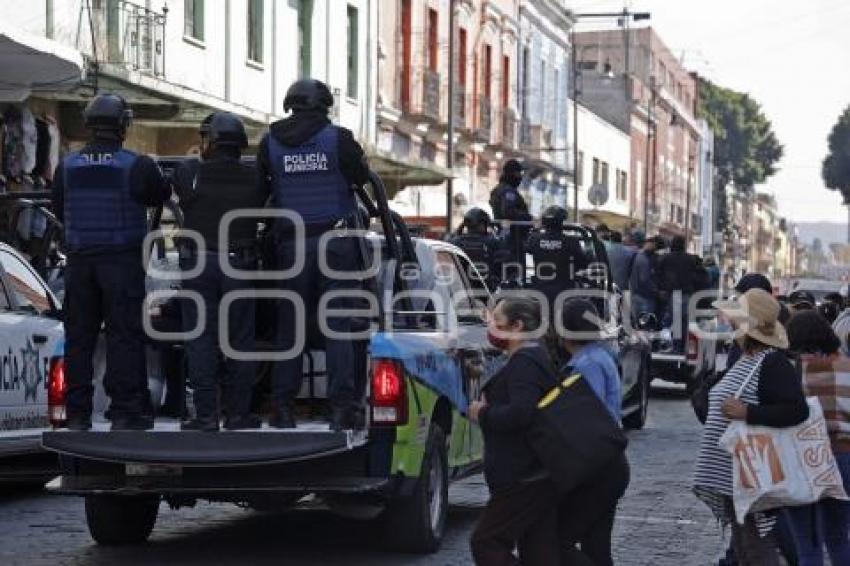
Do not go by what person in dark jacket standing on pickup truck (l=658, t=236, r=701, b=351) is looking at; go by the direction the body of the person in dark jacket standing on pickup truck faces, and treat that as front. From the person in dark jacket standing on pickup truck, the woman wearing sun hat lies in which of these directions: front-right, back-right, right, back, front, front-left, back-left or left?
back

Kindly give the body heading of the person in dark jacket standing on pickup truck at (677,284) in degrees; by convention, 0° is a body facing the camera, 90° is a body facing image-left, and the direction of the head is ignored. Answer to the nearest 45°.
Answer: approximately 180°

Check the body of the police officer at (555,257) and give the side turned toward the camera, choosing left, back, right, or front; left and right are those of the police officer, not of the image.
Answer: back

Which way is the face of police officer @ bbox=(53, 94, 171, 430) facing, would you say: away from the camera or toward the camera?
away from the camera

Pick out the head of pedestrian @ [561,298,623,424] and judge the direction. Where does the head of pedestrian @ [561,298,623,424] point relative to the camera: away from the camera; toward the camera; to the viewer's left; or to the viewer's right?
away from the camera

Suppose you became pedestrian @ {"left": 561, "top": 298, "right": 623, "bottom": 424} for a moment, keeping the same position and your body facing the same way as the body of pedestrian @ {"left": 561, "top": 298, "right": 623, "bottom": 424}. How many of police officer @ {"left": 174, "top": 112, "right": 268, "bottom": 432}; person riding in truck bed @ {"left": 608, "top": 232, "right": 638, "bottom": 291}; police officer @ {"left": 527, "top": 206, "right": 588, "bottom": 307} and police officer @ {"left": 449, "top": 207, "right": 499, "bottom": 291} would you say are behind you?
0

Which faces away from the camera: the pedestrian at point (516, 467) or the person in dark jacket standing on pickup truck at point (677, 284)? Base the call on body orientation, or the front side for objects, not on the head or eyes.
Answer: the person in dark jacket standing on pickup truck at point (677, 284)

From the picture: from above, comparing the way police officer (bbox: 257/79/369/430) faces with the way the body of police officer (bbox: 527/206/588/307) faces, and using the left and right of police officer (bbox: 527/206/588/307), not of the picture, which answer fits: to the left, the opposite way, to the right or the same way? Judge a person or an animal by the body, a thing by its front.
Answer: the same way

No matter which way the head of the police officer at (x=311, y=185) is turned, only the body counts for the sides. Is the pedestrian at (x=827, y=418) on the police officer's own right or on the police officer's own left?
on the police officer's own right

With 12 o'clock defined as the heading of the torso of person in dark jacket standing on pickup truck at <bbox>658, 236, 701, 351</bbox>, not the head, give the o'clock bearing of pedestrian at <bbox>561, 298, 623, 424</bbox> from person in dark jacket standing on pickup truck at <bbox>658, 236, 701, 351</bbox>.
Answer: pedestrian at <bbox>561, 298, 623, 424</bbox> is roughly at 6 o'clock from person in dark jacket standing on pickup truck at <bbox>658, 236, 701, 351</bbox>.
